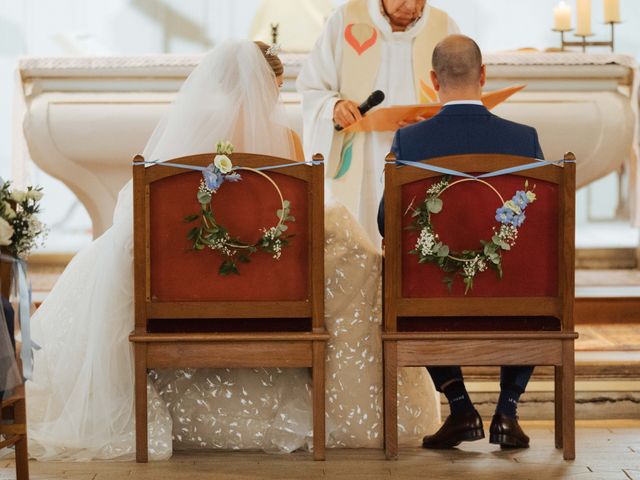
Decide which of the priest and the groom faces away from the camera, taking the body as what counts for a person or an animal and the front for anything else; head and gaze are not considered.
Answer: the groom

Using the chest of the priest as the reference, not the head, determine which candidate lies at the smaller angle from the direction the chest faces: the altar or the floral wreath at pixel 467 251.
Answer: the floral wreath

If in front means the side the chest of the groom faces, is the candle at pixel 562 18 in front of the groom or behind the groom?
in front

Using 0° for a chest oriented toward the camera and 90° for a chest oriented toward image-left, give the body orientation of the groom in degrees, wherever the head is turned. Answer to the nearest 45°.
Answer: approximately 180°

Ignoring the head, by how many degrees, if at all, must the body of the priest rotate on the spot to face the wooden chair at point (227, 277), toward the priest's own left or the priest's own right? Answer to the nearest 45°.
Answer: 0° — they already face it

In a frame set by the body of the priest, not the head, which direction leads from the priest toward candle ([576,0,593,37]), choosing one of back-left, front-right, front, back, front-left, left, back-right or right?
back-left

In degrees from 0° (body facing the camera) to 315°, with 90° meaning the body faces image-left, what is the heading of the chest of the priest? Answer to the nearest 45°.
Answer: approximately 0°

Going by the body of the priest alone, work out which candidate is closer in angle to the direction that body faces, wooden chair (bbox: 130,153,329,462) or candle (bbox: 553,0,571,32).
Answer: the wooden chair

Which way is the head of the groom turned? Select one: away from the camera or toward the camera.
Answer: away from the camera

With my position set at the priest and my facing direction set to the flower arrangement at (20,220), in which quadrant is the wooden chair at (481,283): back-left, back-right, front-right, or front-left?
front-left

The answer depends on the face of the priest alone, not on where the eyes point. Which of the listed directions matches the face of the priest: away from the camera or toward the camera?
toward the camera

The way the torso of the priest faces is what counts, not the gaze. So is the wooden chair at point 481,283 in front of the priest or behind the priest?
in front

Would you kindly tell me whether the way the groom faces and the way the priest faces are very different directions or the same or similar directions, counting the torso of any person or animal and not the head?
very different directions

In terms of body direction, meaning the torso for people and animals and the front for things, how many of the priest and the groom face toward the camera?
1
